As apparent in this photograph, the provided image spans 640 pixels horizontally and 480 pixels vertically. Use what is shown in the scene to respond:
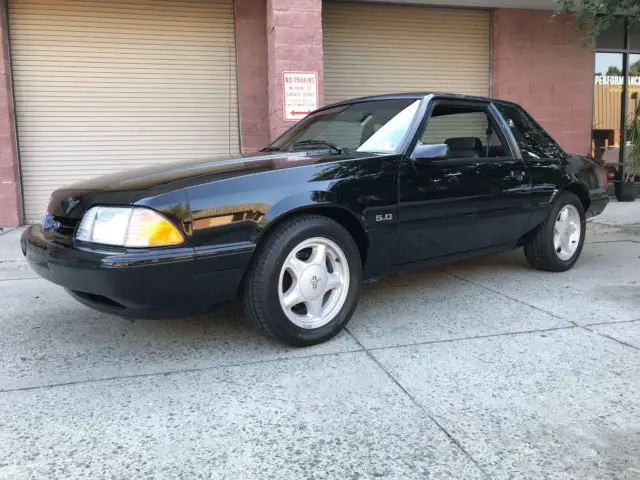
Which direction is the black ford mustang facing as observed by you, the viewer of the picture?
facing the viewer and to the left of the viewer

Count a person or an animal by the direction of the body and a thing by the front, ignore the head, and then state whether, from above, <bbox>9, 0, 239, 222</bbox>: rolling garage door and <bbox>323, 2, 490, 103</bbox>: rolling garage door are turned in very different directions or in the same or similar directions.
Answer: same or similar directions

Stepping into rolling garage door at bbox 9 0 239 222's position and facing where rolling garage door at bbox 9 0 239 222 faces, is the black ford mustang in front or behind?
in front

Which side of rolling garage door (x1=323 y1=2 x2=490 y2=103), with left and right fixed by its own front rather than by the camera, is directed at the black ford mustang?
front

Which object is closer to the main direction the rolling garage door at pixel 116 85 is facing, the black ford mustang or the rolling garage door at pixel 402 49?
the black ford mustang

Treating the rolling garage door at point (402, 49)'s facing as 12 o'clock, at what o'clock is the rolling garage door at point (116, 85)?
the rolling garage door at point (116, 85) is roughly at 2 o'clock from the rolling garage door at point (402, 49).

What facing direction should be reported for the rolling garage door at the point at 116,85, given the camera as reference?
facing the viewer

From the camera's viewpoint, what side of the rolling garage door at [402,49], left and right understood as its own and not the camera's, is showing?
front

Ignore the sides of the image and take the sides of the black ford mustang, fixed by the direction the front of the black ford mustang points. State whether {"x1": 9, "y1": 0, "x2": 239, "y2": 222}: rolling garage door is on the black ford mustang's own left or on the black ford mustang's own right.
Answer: on the black ford mustang's own right
